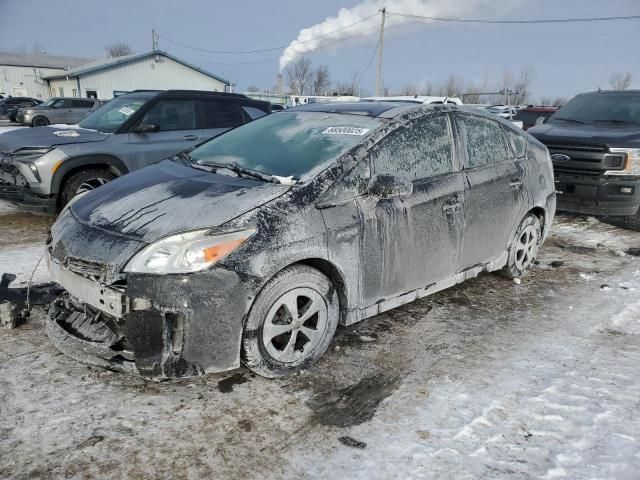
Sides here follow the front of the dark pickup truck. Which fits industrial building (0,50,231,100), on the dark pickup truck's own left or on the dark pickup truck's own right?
on the dark pickup truck's own right

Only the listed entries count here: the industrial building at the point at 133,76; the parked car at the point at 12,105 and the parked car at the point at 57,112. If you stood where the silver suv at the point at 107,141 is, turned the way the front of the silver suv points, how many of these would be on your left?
0

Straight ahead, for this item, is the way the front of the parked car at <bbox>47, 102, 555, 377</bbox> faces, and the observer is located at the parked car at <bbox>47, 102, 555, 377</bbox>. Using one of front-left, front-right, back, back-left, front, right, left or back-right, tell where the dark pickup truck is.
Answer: back

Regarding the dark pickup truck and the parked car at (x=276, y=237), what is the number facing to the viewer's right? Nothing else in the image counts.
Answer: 0

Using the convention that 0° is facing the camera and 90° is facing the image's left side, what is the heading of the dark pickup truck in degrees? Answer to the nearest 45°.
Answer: approximately 45°

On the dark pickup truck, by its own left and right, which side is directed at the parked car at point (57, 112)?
right

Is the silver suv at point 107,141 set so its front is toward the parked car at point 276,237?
no

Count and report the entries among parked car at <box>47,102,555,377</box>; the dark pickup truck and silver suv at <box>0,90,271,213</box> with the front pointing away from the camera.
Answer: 0

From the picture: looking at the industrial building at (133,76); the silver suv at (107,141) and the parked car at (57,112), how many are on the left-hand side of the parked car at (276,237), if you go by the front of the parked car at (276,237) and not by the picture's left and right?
0

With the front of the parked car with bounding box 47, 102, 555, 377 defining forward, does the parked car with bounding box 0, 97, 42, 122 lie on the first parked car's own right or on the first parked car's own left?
on the first parked car's own right

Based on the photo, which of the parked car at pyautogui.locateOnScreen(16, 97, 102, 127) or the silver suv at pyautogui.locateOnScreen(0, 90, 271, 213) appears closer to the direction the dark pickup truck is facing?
the silver suv

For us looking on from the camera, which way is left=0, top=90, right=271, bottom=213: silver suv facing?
facing the viewer and to the left of the viewer

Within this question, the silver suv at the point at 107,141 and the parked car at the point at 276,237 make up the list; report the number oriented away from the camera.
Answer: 0
